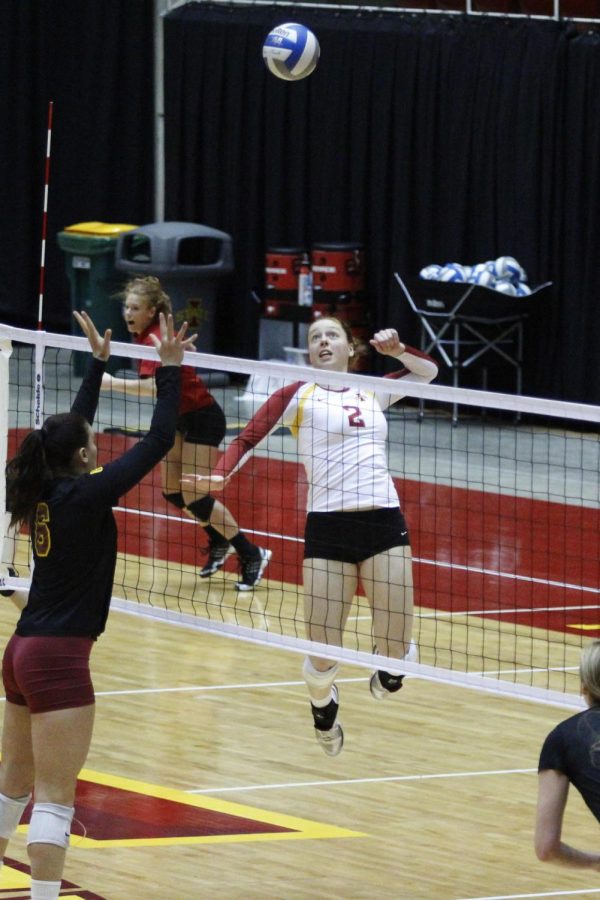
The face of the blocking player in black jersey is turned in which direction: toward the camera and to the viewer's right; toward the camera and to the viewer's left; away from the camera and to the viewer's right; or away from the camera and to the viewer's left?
away from the camera and to the viewer's right

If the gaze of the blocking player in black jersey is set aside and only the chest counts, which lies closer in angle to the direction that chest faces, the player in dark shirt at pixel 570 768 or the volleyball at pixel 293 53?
the volleyball

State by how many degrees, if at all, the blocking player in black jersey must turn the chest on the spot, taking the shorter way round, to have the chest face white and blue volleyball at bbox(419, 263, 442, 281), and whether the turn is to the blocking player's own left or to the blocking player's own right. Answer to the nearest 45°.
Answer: approximately 45° to the blocking player's own left

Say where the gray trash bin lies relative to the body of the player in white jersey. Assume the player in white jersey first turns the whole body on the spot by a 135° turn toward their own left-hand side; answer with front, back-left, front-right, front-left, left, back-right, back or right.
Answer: front-left

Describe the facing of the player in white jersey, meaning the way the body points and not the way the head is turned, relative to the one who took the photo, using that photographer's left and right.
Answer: facing the viewer

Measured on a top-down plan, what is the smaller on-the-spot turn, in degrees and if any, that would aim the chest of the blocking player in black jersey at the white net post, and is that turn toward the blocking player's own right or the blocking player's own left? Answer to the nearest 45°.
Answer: approximately 45° to the blocking player's own left

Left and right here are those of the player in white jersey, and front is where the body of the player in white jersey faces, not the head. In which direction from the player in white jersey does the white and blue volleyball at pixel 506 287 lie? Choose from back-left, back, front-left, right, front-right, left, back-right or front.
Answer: back

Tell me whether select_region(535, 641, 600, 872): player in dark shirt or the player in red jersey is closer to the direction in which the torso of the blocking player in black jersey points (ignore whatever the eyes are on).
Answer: the player in red jersey

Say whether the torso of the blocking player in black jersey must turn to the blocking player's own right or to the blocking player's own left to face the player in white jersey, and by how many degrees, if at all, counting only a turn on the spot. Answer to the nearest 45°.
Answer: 0° — they already face them

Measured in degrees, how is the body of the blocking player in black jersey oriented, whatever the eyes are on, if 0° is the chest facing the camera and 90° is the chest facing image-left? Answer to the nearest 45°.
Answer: approximately 225°
